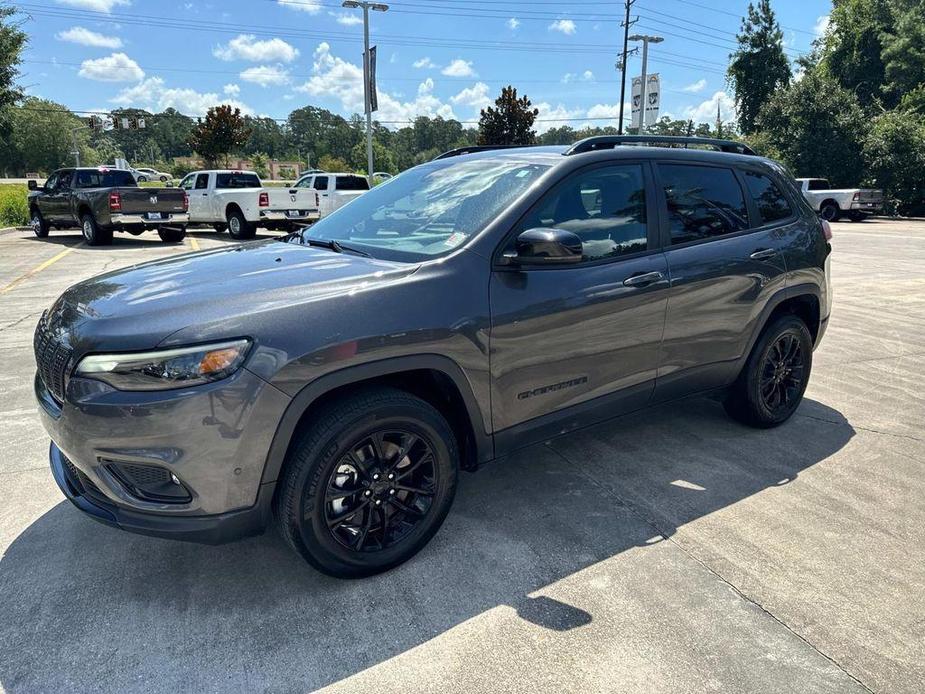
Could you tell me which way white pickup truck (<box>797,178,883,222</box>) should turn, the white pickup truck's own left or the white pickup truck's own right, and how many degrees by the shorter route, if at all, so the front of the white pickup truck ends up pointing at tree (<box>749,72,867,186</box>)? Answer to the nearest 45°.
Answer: approximately 45° to the white pickup truck's own right

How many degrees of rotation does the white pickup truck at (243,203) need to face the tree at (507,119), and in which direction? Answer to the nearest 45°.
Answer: approximately 90° to its right

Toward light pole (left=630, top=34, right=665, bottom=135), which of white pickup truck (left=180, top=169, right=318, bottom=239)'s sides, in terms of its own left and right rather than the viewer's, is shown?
right

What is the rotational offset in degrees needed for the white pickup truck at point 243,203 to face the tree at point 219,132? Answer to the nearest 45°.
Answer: approximately 45° to its right

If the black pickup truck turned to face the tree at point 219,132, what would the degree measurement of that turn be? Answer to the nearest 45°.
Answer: approximately 45° to its right

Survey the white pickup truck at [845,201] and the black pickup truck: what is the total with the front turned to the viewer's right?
0

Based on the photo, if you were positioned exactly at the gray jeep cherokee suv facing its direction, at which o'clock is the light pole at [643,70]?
The light pole is roughly at 5 o'clock from the gray jeep cherokee suv.

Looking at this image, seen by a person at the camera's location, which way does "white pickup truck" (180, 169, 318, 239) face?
facing away from the viewer and to the left of the viewer

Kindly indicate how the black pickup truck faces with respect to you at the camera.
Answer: facing away from the viewer and to the left of the viewer

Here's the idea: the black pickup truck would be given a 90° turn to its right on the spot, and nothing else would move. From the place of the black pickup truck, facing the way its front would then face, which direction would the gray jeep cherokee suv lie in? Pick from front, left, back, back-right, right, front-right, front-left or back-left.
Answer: back-right

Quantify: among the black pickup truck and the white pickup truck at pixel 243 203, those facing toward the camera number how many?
0

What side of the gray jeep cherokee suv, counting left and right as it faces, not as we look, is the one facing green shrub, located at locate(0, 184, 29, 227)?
right
